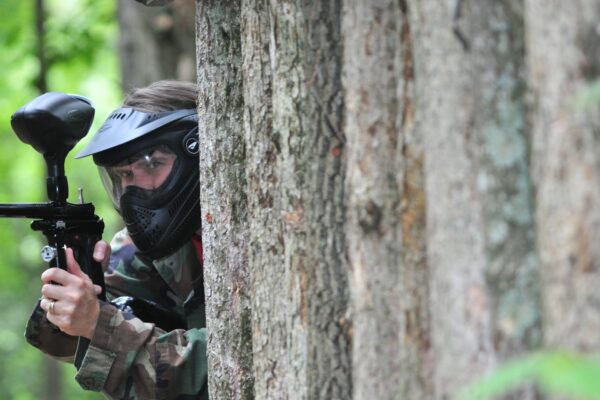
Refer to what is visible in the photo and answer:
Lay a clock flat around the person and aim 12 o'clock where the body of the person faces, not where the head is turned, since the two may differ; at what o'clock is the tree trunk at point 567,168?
The tree trunk is roughly at 10 o'clock from the person.

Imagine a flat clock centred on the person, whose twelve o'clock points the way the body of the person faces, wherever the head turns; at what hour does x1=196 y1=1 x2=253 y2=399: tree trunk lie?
The tree trunk is roughly at 10 o'clock from the person.

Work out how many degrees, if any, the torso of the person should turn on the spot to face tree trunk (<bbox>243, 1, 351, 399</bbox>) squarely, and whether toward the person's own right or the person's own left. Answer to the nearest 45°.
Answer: approximately 45° to the person's own left

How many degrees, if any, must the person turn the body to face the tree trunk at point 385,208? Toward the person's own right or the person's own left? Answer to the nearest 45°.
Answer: approximately 45° to the person's own left

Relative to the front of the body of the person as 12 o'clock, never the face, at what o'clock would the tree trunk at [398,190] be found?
The tree trunk is roughly at 10 o'clock from the person.

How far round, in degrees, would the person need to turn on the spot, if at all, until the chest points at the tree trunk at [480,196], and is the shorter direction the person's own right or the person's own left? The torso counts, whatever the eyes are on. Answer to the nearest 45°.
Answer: approximately 45° to the person's own left

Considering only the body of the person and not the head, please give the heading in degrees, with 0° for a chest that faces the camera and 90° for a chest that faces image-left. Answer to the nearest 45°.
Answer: approximately 45°
